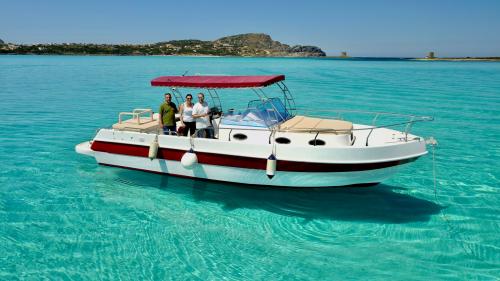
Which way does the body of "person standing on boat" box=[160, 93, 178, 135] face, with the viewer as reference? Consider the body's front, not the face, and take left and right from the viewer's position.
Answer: facing the viewer

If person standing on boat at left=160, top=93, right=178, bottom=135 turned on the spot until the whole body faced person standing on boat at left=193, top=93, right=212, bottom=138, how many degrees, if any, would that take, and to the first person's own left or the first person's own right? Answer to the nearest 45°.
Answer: approximately 45° to the first person's own left
